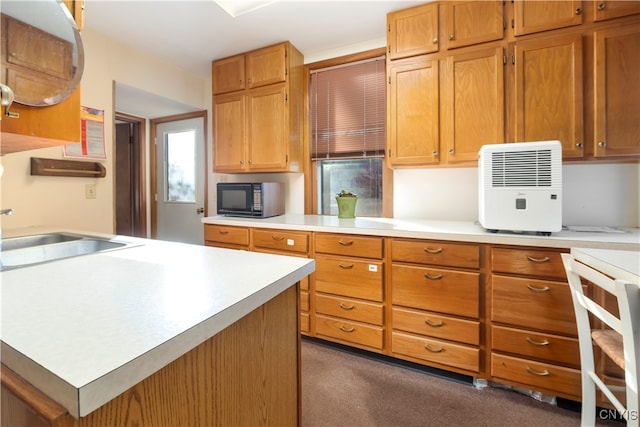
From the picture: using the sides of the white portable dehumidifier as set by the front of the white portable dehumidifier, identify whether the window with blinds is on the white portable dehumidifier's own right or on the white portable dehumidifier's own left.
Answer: on the white portable dehumidifier's own right

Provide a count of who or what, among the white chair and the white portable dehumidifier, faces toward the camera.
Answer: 1

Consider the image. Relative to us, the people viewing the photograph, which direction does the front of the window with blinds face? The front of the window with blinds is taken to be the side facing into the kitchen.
facing the viewer and to the left of the viewer

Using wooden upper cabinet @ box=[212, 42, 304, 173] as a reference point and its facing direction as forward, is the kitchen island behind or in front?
in front

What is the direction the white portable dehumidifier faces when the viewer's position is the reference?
facing the viewer

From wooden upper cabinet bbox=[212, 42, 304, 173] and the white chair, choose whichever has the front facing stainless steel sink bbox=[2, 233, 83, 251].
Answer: the wooden upper cabinet

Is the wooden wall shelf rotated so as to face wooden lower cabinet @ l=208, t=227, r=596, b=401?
yes

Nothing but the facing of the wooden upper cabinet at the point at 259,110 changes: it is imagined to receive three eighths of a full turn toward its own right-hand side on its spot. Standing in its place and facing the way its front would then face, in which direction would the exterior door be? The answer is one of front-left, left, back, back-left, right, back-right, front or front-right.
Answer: front-left

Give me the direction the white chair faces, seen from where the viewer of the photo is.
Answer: facing away from the viewer and to the right of the viewer

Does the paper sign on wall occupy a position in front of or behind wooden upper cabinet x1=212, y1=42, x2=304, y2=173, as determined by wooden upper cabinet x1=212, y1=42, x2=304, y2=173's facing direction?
in front
